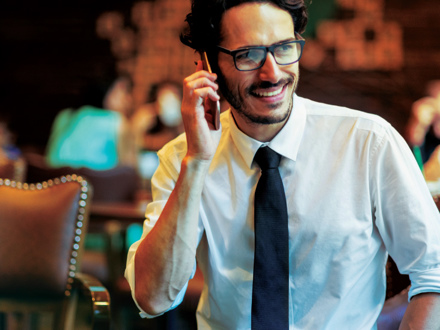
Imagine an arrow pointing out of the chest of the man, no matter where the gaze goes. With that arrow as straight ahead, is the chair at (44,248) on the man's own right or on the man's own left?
on the man's own right

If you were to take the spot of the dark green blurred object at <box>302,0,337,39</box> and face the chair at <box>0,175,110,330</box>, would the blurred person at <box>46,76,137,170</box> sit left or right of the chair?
right

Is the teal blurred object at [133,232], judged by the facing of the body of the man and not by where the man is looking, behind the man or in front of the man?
behind

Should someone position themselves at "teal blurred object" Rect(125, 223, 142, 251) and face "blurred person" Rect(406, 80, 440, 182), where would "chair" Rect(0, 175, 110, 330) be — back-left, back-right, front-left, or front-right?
back-right

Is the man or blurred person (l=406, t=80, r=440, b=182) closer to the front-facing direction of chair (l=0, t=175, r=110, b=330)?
the man

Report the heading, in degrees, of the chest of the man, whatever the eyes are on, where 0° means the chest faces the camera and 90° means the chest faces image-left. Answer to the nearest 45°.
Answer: approximately 0°
